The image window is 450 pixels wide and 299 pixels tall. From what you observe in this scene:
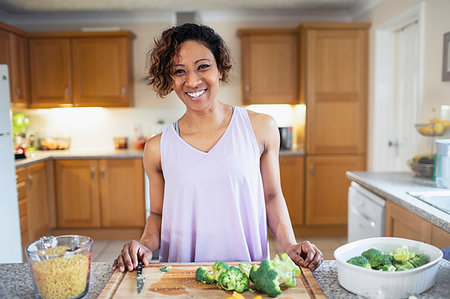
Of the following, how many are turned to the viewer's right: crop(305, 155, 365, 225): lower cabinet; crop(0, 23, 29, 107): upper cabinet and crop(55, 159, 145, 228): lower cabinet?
1

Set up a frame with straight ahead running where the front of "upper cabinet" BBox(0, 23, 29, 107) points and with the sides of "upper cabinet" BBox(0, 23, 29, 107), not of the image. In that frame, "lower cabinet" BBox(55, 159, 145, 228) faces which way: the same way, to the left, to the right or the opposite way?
to the right

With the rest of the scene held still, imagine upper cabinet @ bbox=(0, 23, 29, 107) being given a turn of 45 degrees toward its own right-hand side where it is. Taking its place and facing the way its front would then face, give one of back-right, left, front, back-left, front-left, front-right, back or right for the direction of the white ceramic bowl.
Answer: front-right

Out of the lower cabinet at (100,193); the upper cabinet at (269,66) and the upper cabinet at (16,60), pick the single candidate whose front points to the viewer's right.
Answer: the upper cabinet at (16,60)

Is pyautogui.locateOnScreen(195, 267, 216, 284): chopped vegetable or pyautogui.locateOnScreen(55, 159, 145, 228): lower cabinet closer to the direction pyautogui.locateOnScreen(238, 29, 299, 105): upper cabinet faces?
the chopped vegetable

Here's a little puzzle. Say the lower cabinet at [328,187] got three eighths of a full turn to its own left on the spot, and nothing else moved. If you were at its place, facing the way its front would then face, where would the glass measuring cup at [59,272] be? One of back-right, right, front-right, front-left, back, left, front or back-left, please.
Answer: back-right

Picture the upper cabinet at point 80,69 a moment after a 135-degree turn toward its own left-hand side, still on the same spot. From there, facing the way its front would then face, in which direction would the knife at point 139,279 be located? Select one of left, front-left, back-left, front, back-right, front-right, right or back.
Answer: back-right

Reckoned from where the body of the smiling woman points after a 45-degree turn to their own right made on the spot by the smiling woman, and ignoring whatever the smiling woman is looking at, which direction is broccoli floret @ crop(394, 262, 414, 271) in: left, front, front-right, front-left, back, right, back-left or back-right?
left
